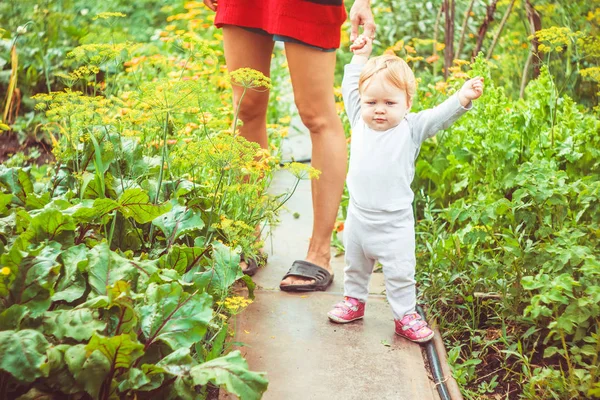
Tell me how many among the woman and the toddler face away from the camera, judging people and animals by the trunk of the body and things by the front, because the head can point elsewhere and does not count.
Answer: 0

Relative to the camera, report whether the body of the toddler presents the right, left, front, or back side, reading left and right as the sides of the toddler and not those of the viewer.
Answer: front

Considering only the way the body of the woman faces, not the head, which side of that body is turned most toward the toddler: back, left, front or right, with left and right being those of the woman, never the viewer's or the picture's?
left

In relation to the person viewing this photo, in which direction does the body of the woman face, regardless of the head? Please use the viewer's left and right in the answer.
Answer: facing the viewer and to the left of the viewer
